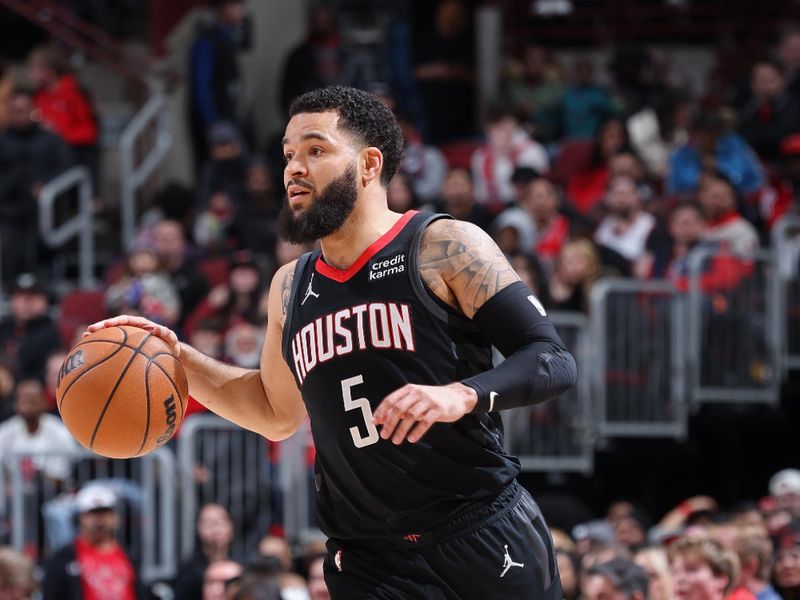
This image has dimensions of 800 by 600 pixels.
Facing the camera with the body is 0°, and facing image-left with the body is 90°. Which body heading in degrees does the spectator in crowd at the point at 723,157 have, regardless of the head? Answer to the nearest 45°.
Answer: approximately 0°

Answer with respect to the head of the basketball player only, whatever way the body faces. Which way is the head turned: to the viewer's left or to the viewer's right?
to the viewer's left

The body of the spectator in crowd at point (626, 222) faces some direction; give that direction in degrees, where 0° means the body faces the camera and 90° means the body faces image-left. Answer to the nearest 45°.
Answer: approximately 45°

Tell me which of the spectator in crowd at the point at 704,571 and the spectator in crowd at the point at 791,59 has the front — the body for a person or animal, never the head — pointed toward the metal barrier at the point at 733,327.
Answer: the spectator in crowd at the point at 791,59

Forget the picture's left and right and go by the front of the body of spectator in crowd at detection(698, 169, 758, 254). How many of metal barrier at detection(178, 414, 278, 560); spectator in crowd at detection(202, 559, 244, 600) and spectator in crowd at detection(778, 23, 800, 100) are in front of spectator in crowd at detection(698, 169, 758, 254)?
2

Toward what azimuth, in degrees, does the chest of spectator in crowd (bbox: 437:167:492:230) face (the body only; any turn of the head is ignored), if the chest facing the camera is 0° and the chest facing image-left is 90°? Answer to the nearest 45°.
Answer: approximately 0°
